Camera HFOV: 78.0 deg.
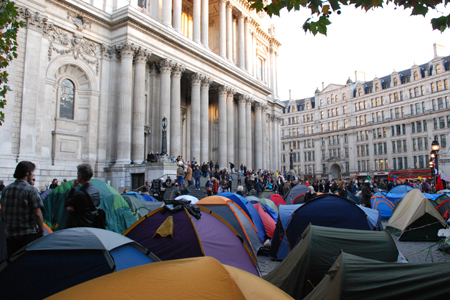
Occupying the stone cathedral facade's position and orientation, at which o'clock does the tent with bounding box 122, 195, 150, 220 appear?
The tent is roughly at 1 o'clock from the stone cathedral facade.

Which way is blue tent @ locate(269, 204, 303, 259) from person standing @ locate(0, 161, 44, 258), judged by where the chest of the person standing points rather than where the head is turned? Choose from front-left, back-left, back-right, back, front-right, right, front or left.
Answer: front-right

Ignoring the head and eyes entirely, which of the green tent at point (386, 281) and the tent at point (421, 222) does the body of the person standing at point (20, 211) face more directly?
the tent

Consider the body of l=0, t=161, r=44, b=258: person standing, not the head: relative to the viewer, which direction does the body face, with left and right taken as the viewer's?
facing away from the viewer and to the right of the viewer

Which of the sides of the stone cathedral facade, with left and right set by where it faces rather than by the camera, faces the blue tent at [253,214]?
front

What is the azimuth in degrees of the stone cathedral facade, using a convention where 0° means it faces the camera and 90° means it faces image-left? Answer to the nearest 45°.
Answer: approximately 315°

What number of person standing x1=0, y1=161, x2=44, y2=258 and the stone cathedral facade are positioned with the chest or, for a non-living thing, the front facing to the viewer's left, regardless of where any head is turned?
0

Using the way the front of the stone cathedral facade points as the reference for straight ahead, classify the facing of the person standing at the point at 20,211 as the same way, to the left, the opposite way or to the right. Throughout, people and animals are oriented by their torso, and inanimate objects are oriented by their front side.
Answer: to the left

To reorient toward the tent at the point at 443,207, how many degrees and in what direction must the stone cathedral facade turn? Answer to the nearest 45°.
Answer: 0° — it already faces it

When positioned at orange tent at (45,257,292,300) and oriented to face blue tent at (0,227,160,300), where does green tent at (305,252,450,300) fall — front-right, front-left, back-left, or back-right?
back-right

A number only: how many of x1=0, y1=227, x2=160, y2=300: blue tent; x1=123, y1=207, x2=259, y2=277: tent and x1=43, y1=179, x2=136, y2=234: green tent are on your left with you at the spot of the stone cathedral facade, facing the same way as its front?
0

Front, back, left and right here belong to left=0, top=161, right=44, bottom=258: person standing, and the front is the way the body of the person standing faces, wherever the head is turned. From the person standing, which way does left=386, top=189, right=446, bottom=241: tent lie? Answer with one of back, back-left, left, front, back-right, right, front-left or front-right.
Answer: front-right

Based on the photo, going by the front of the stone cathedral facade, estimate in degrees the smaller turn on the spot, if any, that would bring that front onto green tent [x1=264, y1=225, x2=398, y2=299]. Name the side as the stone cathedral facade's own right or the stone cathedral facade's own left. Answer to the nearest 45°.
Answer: approximately 45° to the stone cathedral facade's own right

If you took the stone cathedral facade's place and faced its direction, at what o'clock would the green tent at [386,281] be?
The green tent is roughly at 1 o'clock from the stone cathedral facade.

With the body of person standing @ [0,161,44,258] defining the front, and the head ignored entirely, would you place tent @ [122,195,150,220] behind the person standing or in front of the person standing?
in front
